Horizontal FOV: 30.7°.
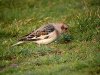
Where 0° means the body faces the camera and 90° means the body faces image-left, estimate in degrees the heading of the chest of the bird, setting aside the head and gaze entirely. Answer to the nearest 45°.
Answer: approximately 270°
